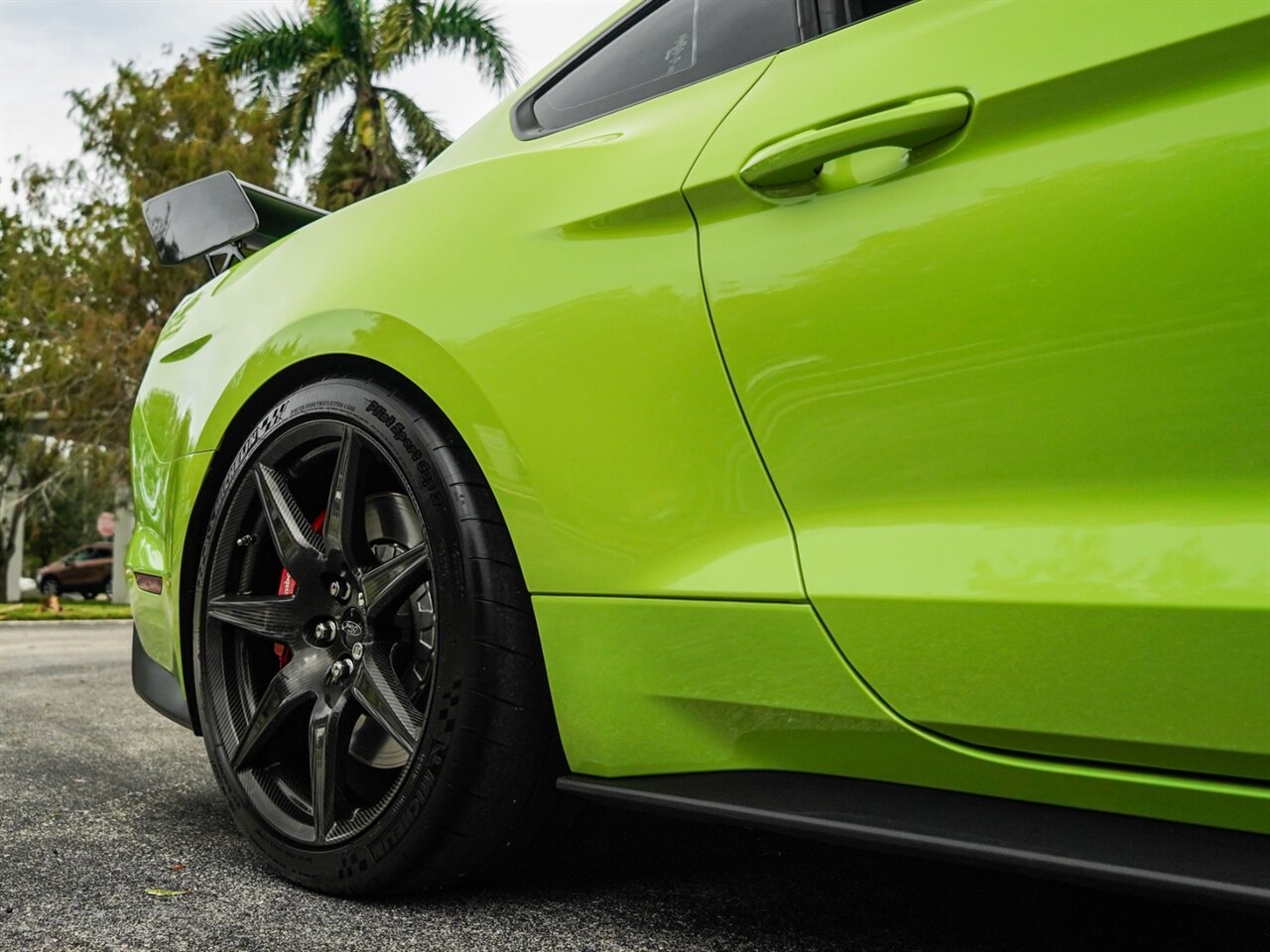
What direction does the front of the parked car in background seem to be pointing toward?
to the viewer's left

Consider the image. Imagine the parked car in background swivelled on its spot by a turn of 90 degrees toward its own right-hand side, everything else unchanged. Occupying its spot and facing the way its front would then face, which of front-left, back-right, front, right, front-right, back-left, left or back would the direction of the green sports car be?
back

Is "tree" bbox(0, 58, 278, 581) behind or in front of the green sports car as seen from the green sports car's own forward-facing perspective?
behind

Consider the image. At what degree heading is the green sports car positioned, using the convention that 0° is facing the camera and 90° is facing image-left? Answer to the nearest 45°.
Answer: approximately 315°
